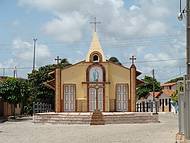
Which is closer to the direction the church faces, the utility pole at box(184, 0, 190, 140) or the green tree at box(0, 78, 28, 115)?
the utility pole

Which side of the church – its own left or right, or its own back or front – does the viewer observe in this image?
front

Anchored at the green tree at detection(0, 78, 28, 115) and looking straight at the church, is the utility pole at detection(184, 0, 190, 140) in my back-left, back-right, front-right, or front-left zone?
front-right

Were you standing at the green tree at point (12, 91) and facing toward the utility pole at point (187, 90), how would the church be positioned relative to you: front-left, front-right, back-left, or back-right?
front-left

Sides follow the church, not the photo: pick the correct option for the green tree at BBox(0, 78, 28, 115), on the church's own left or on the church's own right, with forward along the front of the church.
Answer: on the church's own right

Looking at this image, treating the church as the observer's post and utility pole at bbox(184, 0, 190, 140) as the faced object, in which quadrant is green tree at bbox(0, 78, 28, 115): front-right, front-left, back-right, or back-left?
back-right

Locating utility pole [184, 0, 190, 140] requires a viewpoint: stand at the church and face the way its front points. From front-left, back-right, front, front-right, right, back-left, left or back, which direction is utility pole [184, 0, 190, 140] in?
front

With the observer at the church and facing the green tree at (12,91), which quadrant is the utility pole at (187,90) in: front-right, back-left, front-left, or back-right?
back-left
